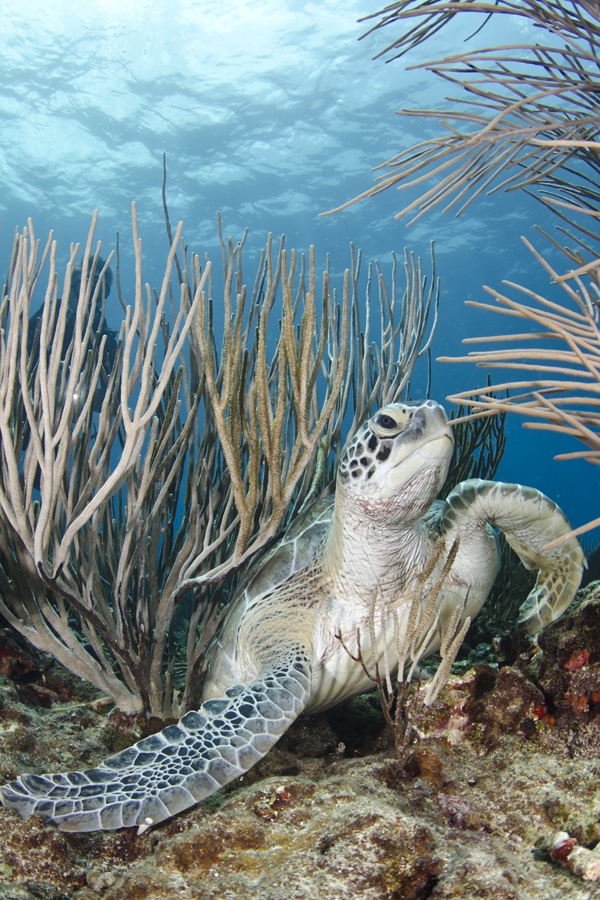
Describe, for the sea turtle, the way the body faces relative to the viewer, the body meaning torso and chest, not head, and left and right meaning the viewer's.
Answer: facing the viewer and to the right of the viewer
